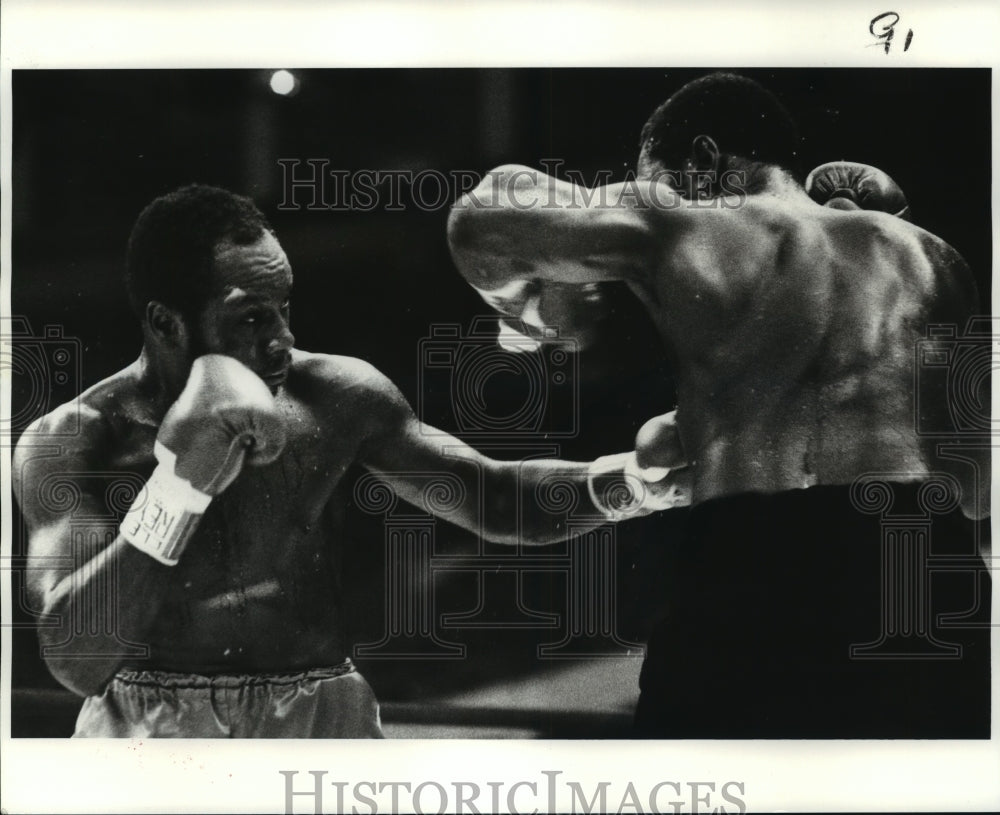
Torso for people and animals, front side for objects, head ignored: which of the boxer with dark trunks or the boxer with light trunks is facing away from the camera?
the boxer with dark trunks

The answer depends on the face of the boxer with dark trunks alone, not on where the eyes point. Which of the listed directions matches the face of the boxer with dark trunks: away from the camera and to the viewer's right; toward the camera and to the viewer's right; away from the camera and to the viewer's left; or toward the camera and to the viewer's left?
away from the camera and to the viewer's left

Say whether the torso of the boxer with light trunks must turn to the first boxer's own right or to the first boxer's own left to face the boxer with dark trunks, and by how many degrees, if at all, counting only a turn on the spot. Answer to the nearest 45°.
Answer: approximately 45° to the first boxer's own left

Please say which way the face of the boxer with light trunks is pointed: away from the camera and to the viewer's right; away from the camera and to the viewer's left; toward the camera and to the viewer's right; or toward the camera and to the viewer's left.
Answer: toward the camera and to the viewer's right

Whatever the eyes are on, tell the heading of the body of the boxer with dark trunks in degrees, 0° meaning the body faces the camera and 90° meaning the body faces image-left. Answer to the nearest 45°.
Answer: approximately 180°

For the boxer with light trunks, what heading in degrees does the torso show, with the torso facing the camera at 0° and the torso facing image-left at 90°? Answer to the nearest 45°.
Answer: approximately 315°

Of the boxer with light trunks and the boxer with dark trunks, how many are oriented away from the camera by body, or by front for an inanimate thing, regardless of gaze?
1
